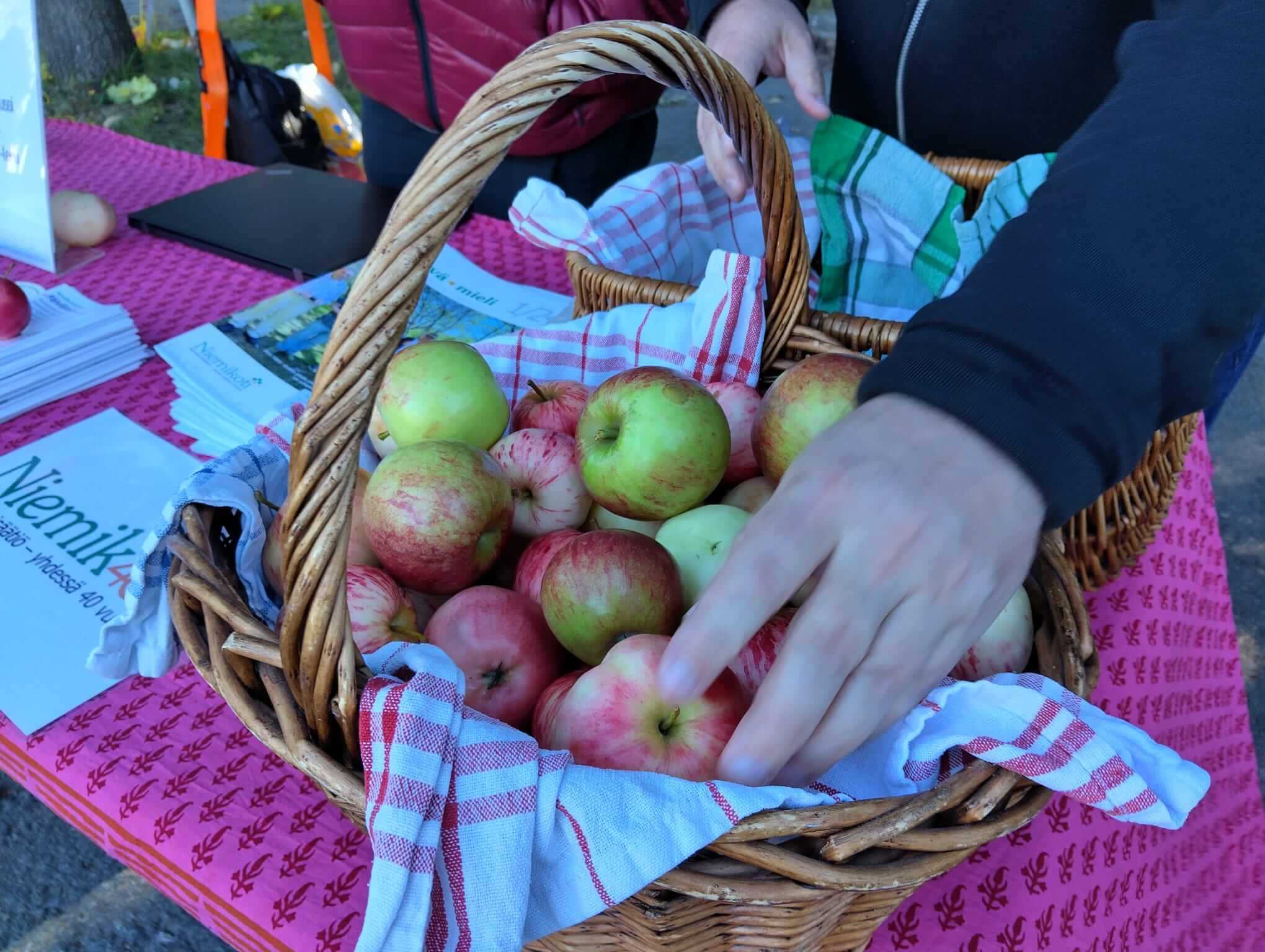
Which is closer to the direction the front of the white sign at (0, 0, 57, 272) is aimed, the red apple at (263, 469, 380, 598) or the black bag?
the red apple

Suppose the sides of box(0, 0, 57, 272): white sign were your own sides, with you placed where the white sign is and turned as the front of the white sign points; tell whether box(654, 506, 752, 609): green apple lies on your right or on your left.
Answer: on your left

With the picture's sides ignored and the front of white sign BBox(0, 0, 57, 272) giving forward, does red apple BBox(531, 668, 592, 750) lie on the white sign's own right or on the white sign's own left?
on the white sign's own left

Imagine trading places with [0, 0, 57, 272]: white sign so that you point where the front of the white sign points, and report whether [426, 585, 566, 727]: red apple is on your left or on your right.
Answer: on your left

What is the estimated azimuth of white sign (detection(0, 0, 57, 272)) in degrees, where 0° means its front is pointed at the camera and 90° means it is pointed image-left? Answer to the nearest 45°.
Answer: approximately 45°

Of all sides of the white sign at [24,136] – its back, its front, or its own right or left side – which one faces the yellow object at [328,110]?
back

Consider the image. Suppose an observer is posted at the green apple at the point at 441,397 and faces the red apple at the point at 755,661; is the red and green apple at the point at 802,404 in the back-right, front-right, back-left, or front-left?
front-left

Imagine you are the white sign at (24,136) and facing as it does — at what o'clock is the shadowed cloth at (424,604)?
The shadowed cloth is roughly at 10 o'clock from the white sign.

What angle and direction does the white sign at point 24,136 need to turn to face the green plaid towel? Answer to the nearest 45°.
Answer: approximately 90° to its left

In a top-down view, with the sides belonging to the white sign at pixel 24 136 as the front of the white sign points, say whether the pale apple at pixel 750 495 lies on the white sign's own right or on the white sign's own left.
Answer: on the white sign's own left

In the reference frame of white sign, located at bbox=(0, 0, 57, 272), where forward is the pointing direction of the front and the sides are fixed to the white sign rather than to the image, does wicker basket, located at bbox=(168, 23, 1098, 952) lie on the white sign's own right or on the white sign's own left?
on the white sign's own left

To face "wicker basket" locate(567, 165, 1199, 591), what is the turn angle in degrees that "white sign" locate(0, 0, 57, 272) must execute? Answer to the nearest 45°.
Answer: approximately 90° to its left

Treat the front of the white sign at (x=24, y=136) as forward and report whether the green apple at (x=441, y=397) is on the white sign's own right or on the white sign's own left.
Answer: on the white sign's own left

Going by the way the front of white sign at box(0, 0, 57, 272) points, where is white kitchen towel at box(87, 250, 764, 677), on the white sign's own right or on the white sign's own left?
on the white sign's own left
